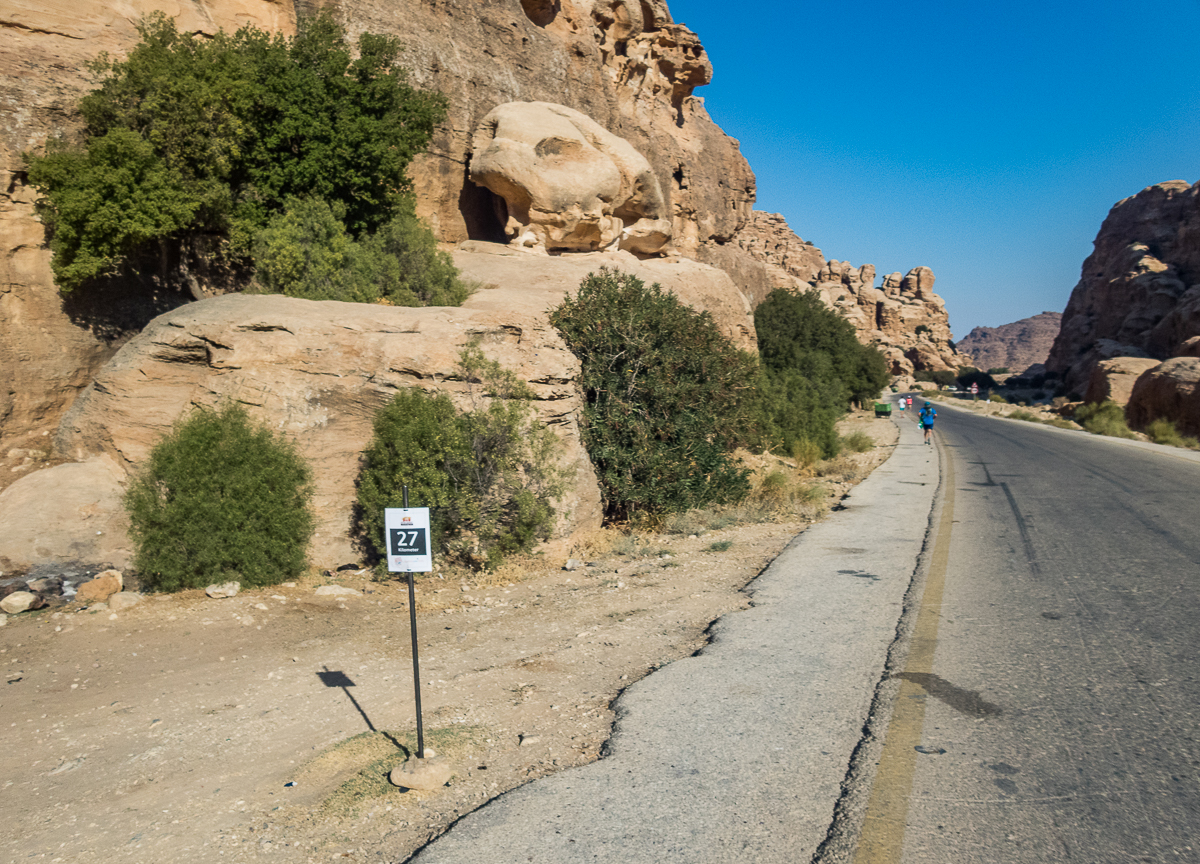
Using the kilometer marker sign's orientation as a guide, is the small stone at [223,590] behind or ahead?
behind

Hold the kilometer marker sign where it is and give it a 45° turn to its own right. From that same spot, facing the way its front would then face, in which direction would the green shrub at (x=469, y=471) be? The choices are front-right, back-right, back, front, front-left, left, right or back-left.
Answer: back-right

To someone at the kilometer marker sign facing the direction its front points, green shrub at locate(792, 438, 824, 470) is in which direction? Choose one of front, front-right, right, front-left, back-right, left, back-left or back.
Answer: back-left

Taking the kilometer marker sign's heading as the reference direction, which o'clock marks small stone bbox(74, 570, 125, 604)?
The small stone is roughly at 5 o'clock from the kilometer marker sign.

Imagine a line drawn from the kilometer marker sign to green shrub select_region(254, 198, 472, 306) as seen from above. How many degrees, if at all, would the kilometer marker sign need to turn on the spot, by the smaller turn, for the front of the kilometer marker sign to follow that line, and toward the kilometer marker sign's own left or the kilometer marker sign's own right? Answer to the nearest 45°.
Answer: approximately 180°

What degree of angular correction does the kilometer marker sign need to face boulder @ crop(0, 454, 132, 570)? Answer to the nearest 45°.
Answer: approximately 135° to its right

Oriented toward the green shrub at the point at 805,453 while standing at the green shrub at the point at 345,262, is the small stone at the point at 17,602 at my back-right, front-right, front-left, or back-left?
back-right

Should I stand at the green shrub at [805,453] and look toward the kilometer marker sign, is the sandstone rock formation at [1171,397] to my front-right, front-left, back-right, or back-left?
back-left

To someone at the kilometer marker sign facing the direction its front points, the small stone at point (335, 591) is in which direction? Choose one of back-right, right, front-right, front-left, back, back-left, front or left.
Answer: back

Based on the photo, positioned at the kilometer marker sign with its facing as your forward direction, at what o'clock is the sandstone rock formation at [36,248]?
The sandstone rock formation is roughly at 5 o'clock from the kilometer marker sign.

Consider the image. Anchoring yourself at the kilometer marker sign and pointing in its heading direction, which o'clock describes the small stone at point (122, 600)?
The small stone is roughly at 5 o'clock from the kilometer marker sign.

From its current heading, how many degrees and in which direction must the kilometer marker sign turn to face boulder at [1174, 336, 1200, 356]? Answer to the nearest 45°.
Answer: approximately 135° to its left

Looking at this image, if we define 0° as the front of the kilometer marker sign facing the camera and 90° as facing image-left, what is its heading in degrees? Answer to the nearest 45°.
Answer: approximately 0°

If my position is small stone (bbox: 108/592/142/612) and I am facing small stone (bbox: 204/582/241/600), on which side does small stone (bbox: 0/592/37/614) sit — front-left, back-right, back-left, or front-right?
back-left

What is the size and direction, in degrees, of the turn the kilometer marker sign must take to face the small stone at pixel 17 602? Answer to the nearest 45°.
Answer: approximately 135° to its right

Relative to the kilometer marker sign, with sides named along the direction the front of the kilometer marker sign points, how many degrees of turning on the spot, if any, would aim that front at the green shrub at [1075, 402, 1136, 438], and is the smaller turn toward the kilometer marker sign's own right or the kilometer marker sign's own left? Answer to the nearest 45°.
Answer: approximately 135° to the kilometer marker sign's own left

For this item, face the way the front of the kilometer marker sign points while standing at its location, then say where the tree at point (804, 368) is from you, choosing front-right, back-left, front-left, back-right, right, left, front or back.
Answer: back-left

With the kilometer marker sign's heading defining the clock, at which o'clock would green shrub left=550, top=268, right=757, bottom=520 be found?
The green shrub is roughly at 7 o'clock from the kilometer marker sign.
